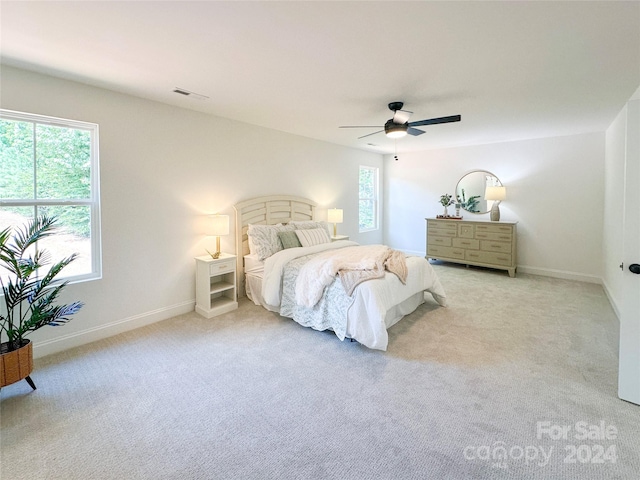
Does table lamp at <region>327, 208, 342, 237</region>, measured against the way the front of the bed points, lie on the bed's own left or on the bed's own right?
on the bed's own left

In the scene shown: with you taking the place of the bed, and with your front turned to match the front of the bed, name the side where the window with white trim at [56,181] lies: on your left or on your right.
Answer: on your right

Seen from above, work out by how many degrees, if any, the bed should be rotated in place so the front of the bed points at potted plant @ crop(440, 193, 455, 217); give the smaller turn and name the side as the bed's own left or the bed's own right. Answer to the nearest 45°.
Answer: approximately 90° to the bed's own left

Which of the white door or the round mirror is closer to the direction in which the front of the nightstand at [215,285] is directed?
the white door

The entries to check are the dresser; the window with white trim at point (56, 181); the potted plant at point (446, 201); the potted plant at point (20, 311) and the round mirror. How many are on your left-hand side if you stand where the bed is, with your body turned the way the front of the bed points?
3

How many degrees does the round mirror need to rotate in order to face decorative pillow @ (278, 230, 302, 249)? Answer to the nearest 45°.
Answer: approximately 45° to its right

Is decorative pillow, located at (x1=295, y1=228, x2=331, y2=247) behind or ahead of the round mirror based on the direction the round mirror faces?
ahead

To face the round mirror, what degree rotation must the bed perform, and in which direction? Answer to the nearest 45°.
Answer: approximately 90° to its left

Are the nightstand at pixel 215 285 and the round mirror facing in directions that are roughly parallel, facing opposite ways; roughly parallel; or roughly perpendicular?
roughly perpendicular

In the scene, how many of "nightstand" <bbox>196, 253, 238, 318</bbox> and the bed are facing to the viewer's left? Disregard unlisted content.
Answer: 0
